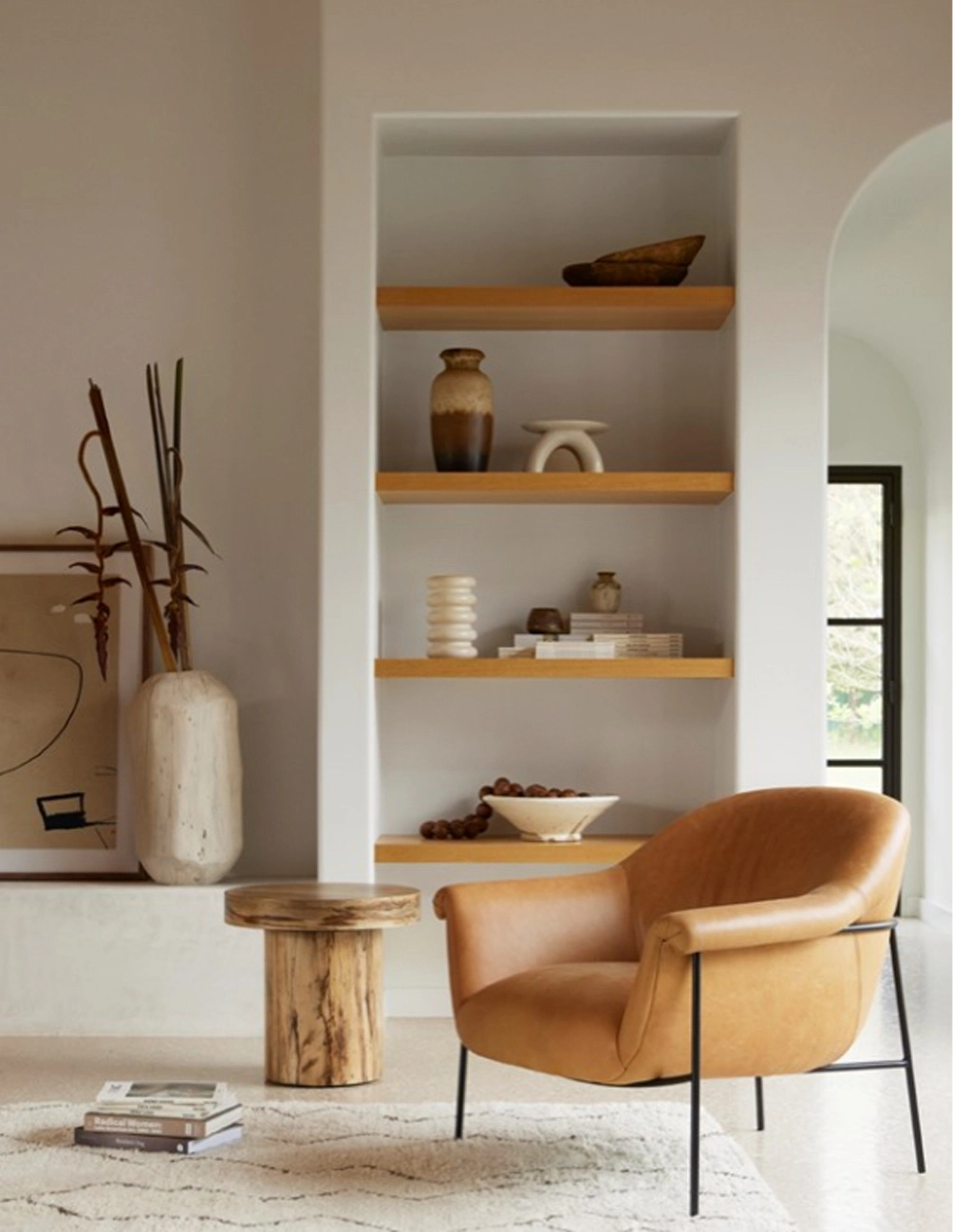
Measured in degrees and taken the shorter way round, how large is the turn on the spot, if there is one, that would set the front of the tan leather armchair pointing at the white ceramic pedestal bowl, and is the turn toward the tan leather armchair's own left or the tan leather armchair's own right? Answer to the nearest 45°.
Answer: approximately 135° to the tan leather armchair's own right

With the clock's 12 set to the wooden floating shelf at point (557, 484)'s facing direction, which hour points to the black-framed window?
The black-framed window is roughly at 7 o'clock from the wooden floating shelf.

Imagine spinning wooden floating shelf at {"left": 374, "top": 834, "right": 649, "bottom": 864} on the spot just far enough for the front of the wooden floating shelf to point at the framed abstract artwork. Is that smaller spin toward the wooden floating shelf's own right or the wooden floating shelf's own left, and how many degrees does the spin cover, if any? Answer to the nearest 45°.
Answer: approximately 90° to the wooden floating shelf's own right

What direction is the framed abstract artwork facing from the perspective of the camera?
toward the camera

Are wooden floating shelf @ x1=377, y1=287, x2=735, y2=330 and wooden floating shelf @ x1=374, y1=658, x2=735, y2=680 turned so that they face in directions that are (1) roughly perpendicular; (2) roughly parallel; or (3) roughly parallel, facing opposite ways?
roughly parallel

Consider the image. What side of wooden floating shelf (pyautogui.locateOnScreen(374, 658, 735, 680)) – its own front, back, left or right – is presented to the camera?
front

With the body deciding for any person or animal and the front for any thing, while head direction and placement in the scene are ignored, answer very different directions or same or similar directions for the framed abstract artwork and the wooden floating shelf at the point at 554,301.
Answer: same or similar directions

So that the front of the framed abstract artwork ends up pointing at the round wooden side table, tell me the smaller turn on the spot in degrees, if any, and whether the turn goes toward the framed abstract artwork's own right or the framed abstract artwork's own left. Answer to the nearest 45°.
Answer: approximately 45° to the framed abstract artwork's own left

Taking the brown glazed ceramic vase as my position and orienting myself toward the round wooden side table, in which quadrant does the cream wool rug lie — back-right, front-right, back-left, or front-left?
front-left

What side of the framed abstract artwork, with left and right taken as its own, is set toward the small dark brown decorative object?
left

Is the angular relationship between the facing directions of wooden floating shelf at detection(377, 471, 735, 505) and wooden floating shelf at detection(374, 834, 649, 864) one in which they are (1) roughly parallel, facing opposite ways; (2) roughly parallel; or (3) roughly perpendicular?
roughly parallel
